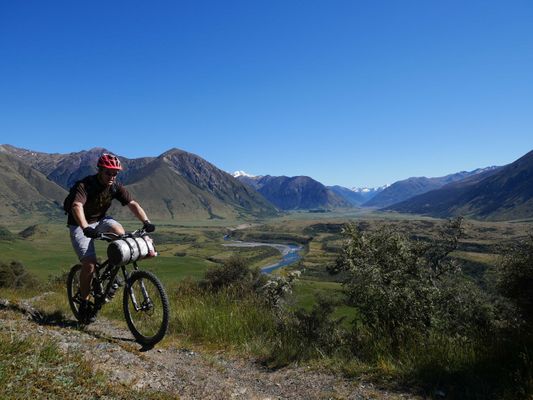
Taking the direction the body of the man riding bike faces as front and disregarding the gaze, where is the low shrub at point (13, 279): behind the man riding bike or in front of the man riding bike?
behind

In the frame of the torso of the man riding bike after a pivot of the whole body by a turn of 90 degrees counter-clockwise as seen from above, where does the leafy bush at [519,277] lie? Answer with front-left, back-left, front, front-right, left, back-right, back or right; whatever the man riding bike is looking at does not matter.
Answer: front-right

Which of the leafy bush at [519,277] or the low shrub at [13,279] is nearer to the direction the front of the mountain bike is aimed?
the leafy bush

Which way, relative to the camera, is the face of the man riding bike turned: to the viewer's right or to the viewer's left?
to the viewer's right

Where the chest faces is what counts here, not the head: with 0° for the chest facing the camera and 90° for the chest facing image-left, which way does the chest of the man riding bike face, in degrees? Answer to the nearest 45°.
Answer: approximately 315°

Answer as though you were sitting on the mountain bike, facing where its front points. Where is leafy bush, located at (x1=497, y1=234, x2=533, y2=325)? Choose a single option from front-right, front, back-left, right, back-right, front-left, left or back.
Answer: front-left

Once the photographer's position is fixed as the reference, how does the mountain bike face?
facing the viewer and to the right of the viewer

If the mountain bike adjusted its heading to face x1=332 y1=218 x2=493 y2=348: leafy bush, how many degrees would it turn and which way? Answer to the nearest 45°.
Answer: approximately 90° to its left
